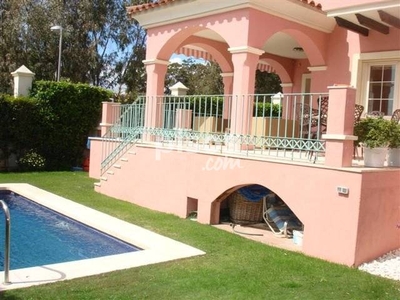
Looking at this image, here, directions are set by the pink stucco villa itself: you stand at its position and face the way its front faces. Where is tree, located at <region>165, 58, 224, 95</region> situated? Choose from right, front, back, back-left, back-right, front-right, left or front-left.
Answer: back-right

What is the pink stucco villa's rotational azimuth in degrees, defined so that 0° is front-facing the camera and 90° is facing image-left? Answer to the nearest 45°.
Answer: approximately 45°

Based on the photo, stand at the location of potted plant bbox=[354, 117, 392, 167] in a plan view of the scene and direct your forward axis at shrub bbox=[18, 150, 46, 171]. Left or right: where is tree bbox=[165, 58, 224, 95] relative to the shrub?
right

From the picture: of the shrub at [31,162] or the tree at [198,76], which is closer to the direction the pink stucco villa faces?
the shrub

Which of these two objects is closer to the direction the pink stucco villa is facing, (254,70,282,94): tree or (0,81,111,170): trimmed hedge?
the trimmed hedge

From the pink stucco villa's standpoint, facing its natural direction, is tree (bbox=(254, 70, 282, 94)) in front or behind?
behind

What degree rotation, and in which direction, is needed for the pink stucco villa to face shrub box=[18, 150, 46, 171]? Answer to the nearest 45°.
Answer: approximately 90° to its right

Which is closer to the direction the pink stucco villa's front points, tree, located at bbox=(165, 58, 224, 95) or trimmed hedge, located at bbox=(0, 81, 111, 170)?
the trimmed hedge

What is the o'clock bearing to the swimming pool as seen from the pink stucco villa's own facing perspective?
The swimming pool is roughly at 12 o'clock from the pink stucco villa.
